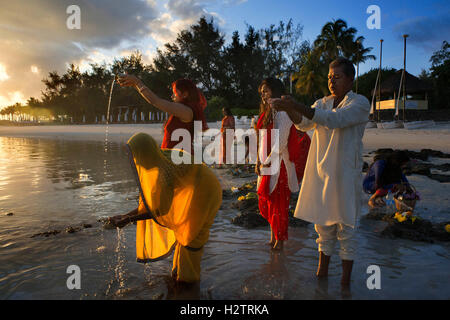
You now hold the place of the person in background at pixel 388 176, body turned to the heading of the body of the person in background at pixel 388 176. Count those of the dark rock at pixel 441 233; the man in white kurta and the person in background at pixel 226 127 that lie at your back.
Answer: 1

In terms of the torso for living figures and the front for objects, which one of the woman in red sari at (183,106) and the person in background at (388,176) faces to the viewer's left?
the woman in red sari

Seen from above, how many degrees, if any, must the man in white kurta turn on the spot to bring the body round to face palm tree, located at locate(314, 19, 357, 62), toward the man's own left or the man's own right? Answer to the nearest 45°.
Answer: approximately 135° to the man's own right

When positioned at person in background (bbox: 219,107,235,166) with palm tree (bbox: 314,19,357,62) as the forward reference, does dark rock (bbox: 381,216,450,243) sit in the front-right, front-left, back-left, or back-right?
back-right

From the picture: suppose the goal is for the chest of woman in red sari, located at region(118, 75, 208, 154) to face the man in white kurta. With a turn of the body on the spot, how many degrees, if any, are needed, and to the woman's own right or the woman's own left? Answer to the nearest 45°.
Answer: approximately 180°

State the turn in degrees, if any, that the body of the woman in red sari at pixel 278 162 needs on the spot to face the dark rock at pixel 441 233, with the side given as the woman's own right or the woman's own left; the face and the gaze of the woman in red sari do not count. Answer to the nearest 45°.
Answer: approximately 135° to the woman's own left

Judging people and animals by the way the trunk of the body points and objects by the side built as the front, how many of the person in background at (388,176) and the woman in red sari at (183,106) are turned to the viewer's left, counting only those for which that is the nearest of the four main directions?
1

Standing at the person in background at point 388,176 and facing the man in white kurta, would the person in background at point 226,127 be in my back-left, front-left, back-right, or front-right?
back-right

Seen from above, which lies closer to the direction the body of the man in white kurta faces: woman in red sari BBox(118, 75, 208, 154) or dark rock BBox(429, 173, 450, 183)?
the woman in red sari

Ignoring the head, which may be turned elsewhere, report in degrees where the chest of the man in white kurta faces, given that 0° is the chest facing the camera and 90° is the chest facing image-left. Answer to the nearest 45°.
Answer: approximately 45°

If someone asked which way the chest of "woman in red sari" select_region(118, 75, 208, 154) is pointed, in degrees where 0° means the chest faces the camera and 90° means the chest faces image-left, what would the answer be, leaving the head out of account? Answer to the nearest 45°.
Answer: approximately 90°

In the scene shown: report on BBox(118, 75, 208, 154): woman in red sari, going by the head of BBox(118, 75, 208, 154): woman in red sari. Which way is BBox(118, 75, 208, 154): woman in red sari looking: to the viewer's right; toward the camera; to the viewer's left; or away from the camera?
to the viewer's left
